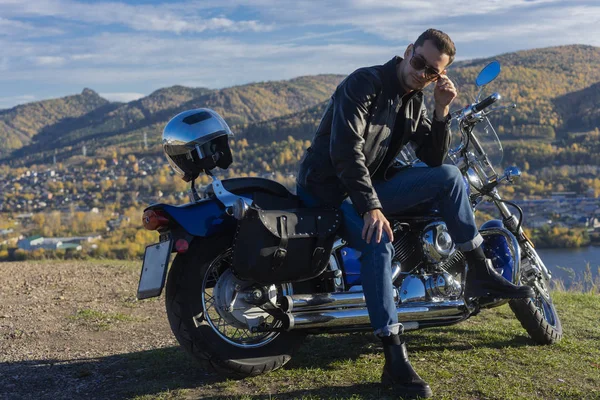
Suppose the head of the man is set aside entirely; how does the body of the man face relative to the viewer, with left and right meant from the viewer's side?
facing the viewer and to the right of the viewer

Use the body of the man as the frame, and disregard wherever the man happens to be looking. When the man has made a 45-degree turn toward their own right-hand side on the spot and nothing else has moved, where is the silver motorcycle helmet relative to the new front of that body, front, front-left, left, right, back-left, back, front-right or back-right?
right
